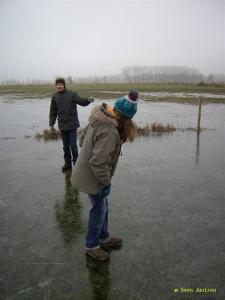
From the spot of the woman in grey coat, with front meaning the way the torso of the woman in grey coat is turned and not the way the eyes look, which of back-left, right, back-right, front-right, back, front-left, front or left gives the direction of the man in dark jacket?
left

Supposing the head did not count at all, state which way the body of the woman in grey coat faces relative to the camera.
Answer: to the viewer's right
